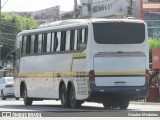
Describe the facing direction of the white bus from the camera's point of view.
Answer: facing away from the viewer and to the left of the viewer

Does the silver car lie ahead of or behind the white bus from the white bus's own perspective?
ahead
